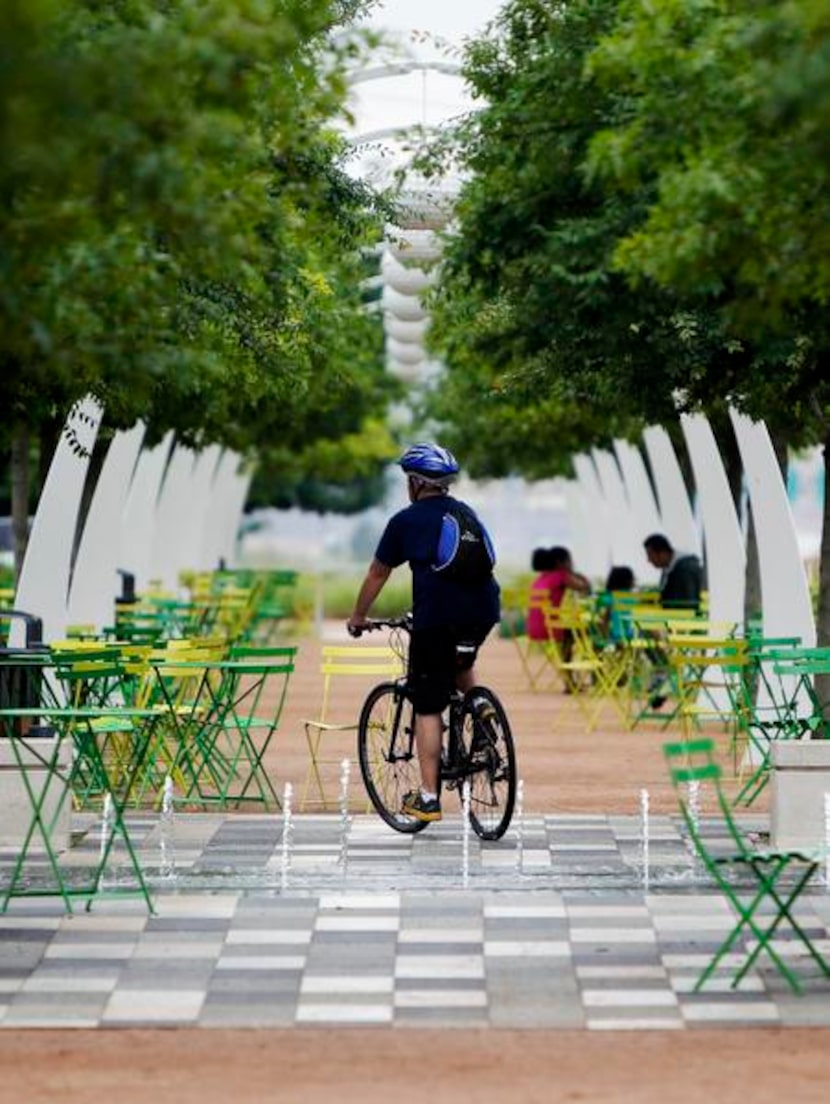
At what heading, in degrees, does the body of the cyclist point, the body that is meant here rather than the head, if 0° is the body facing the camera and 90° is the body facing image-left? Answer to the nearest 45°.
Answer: approximately 135°

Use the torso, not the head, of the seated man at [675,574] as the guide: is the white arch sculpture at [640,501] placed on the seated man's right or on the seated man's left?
on the seated man's right

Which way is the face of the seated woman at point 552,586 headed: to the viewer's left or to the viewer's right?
to the viewer's right

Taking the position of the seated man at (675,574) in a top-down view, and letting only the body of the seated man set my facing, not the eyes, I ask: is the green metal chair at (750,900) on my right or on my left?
on my left

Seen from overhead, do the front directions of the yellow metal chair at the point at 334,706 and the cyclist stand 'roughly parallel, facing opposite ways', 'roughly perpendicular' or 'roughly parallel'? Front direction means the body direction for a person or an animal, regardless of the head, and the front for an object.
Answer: roughly parallel, facing opposite ways

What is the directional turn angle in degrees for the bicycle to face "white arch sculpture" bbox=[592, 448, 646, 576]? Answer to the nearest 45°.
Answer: approximately 45° to its right

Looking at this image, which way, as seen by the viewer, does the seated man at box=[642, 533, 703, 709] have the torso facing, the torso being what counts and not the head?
to the viewer's left

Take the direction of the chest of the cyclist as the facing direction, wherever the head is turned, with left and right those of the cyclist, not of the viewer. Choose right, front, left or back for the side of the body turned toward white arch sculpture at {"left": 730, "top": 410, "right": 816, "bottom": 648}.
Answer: right
